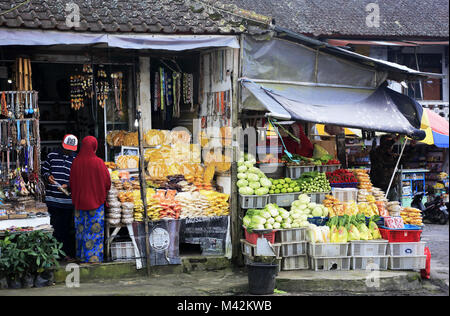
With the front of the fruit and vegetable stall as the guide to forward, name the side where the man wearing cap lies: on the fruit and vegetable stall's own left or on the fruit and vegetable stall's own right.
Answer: on the fruit and vegetable stall's own right

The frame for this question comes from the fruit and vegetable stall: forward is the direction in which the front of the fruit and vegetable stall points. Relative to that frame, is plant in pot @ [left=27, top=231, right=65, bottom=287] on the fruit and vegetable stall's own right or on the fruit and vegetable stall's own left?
on the fruit and vegetable stall's own right

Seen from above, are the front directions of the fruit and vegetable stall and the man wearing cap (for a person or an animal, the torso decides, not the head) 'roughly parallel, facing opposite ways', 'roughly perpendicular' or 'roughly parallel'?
roughly perpendicular

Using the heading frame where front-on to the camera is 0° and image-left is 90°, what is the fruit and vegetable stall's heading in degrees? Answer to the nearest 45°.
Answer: approximately 0°

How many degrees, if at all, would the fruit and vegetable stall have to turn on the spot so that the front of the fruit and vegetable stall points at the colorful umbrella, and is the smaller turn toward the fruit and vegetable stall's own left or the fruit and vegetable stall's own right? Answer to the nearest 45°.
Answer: approximately 135° to the fruit and vegetable stall's own left

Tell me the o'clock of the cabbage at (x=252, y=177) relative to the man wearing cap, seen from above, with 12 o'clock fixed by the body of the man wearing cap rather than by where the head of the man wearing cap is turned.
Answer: The cabbage is roughly at 11 o'clock from the man wearing cap.

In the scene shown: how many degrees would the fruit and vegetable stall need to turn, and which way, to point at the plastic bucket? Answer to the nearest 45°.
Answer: approximately 45° to its right

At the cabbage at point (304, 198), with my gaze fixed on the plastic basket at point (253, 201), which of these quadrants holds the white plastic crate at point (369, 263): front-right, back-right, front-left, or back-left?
back-left

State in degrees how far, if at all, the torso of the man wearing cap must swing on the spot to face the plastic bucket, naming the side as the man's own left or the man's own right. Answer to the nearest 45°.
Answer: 0° — they already face it
